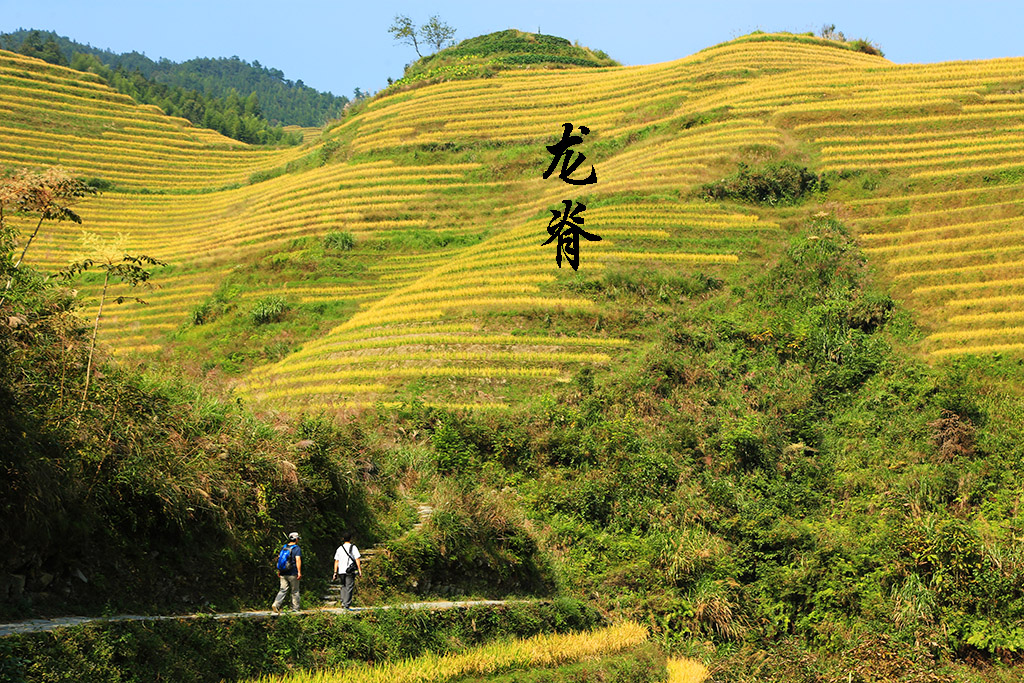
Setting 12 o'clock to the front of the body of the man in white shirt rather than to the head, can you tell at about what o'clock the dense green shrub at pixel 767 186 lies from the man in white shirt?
The dense green shrub is roughly at 1 o'clock from the man in white shirt.

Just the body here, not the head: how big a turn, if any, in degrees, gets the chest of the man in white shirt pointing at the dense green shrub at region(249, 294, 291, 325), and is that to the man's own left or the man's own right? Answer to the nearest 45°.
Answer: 0° — they already face it

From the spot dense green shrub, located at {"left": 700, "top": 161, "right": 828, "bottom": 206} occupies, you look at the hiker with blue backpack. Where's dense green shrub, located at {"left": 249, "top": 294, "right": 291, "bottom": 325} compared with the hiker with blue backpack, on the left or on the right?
right

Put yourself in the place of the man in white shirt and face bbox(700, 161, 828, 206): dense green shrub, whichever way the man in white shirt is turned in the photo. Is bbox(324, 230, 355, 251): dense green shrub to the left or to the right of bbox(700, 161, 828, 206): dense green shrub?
left

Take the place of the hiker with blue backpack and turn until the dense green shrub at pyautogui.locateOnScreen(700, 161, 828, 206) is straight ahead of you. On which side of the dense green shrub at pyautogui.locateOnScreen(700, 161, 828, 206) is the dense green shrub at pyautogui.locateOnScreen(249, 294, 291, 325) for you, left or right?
left

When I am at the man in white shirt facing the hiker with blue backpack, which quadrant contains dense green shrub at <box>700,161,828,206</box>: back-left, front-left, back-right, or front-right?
back-right

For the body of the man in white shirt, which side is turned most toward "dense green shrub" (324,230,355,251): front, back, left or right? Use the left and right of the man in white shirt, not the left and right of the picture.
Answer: front

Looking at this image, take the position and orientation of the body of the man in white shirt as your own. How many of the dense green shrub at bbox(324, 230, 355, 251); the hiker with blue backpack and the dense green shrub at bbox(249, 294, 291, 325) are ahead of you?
2
